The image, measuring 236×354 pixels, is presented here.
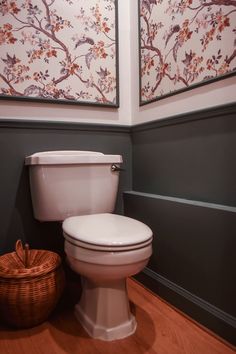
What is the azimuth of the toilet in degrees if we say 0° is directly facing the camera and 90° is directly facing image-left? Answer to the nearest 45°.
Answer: approximately 315°
